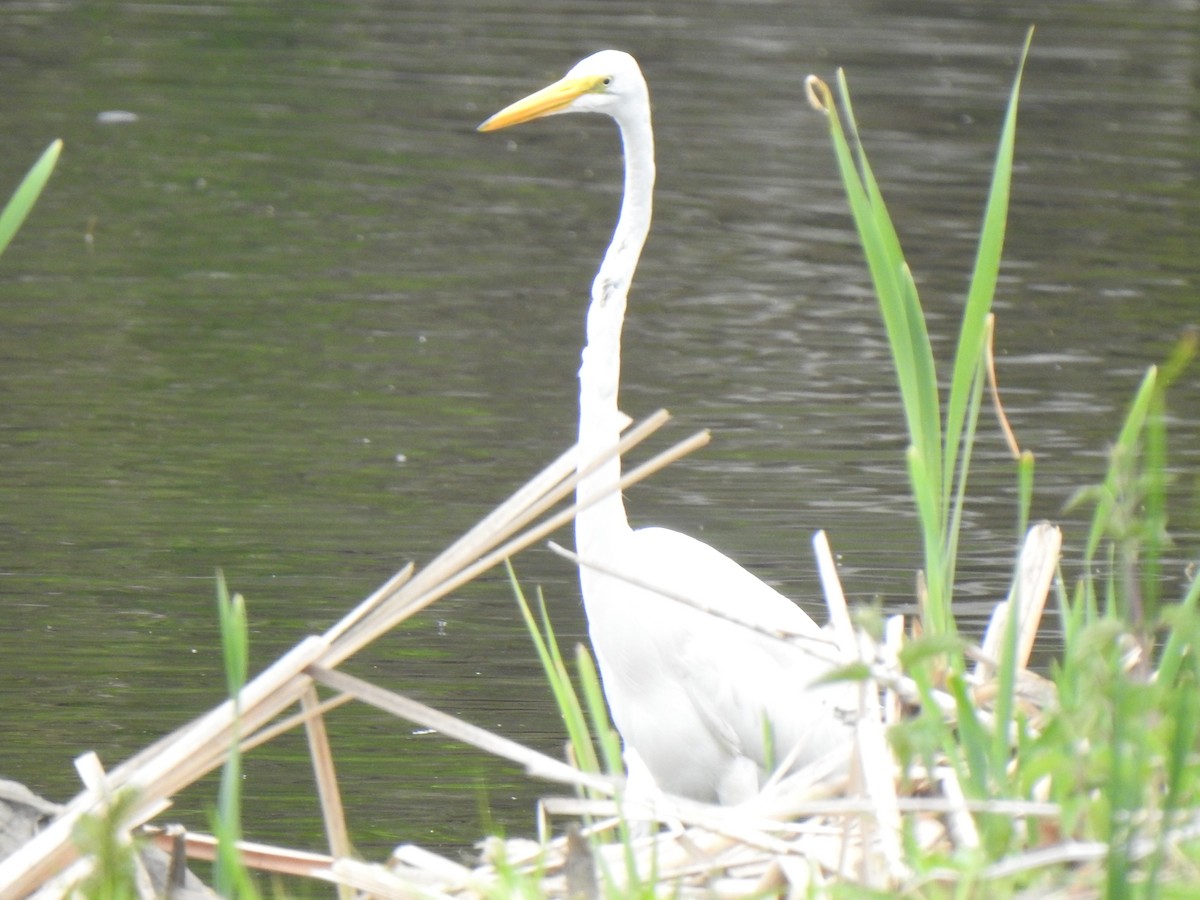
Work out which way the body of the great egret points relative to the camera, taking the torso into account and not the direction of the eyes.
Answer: to the viewer's left

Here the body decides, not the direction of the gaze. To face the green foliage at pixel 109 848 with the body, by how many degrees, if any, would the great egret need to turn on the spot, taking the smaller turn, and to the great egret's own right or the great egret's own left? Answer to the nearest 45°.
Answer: approximately 90° to the great egret's own left

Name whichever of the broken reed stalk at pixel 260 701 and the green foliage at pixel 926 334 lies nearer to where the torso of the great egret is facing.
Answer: the broken reed stalk
